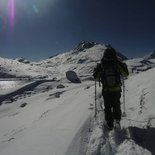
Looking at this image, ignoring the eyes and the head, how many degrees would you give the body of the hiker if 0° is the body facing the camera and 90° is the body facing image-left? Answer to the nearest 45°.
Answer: approximately 180°
